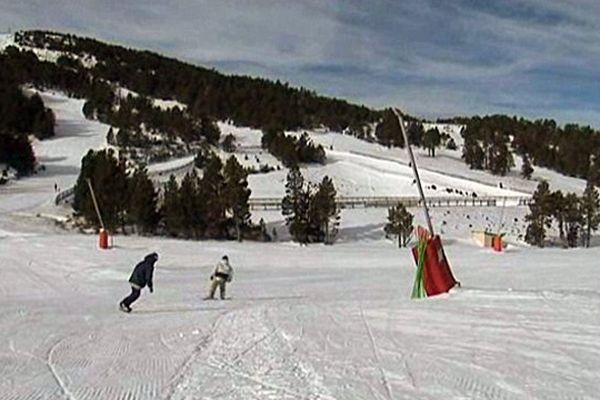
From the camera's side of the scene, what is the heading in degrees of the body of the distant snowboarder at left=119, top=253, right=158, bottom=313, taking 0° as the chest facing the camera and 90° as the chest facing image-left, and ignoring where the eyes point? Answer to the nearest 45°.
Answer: approximately 270°
